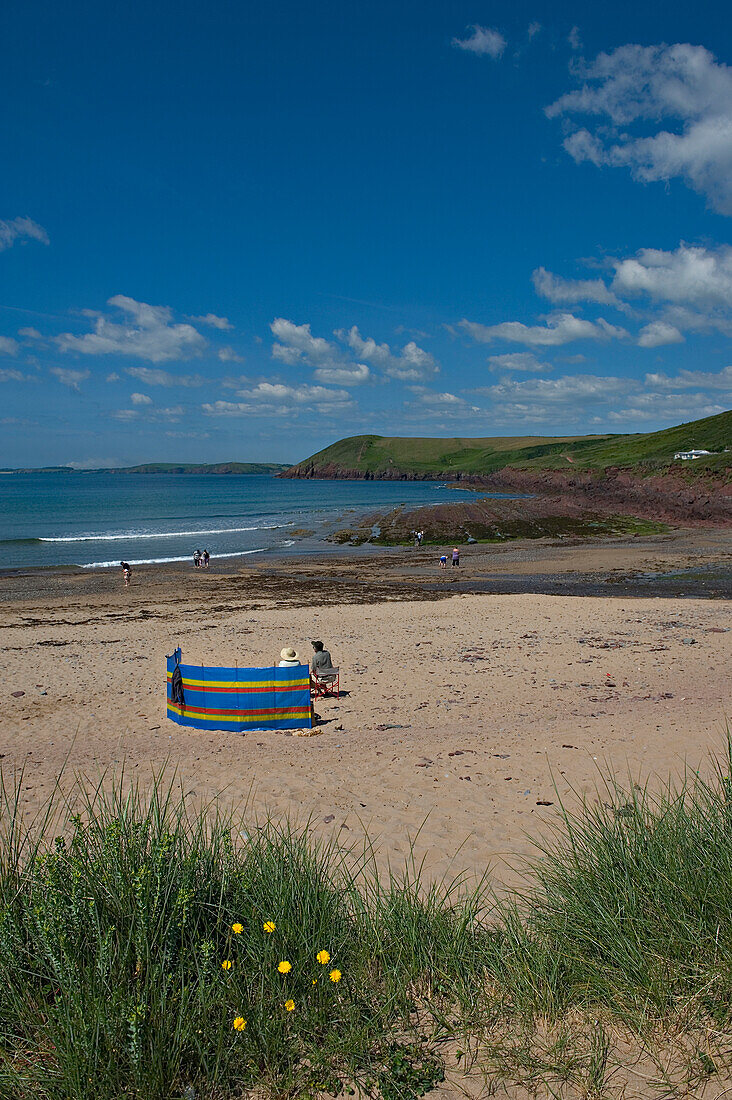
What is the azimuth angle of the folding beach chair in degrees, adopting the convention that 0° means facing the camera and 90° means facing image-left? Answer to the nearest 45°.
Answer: approximately 180°
